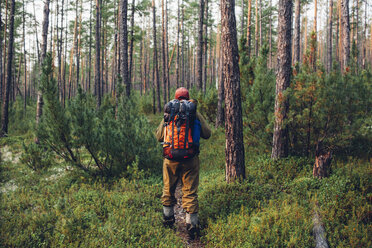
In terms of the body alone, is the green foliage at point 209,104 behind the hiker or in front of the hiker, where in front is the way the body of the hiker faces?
in front

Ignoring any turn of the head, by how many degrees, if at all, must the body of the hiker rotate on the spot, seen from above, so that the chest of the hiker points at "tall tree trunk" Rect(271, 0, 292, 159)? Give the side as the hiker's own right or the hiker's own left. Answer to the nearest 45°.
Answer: approximately 45° to the hiker's own right

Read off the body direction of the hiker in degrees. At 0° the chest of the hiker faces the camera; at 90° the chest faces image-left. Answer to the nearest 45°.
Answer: approximately 180°

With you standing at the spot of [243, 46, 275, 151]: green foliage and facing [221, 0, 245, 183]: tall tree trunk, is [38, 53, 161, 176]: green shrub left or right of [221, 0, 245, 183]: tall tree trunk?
right

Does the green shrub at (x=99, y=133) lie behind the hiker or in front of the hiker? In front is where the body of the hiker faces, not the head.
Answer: in front

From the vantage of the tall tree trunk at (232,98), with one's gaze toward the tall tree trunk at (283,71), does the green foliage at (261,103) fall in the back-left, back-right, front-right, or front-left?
front-left
